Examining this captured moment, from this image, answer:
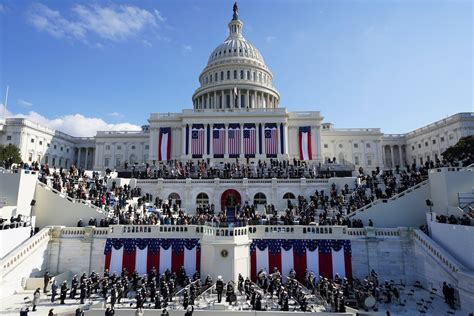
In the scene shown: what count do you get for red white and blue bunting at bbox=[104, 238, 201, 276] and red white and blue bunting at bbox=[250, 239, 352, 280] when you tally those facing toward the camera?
2

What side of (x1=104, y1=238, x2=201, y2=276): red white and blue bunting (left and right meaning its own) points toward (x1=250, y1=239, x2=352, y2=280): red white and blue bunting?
left

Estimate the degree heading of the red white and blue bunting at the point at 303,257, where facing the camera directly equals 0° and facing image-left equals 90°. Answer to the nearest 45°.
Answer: approximately 0°

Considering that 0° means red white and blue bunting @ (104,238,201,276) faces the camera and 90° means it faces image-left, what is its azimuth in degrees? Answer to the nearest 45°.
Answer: approximately 0°

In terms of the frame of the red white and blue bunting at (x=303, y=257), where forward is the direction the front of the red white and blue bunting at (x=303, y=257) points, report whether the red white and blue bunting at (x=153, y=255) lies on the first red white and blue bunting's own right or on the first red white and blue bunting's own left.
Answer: on the first red white and blue bunting's own right
